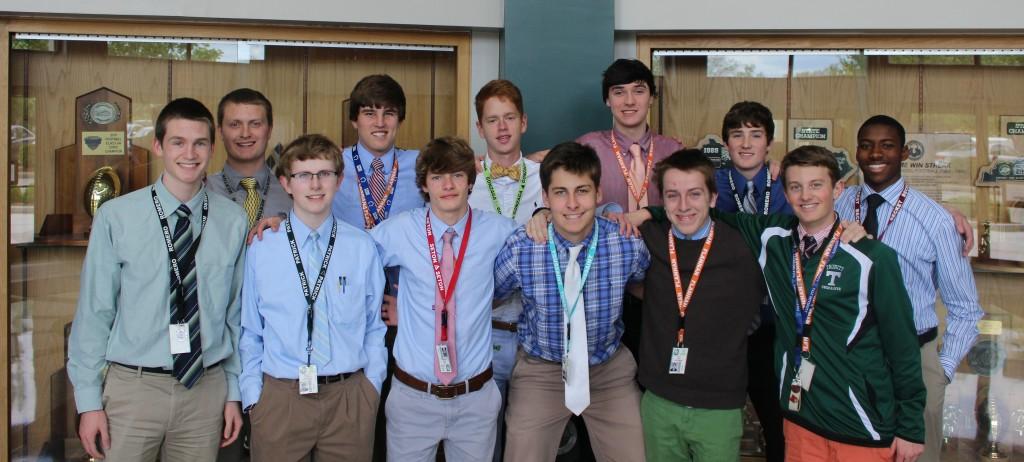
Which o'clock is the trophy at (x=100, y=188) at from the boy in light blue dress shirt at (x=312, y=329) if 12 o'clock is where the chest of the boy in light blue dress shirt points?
The trophy is roughly at 5 o'clock from the boy in light blue dress shirt.

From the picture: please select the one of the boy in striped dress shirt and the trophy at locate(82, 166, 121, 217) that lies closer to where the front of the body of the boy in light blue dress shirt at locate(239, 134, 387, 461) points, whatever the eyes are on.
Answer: the boy in striped dress shirt

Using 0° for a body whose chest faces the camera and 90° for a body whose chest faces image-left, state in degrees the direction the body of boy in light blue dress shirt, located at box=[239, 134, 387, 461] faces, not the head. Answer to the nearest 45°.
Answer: approximately 0°

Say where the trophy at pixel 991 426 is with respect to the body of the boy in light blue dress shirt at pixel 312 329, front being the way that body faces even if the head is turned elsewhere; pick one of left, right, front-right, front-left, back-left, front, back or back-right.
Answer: left

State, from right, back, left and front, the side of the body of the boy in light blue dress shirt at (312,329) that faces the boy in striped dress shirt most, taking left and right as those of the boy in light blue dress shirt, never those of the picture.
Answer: left

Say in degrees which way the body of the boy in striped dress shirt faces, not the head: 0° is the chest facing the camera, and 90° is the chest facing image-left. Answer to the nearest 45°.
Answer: approximately 45°

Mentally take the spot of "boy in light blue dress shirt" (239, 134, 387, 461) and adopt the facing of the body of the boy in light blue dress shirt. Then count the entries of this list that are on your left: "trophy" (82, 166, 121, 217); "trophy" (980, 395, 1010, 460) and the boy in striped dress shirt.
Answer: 2
